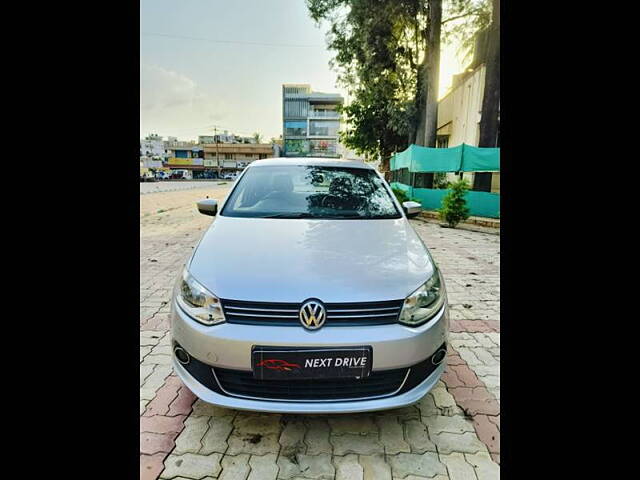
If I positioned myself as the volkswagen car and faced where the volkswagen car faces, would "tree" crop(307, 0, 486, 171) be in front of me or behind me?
behind

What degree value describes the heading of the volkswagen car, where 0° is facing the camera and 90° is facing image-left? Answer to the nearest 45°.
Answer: approximately 0°

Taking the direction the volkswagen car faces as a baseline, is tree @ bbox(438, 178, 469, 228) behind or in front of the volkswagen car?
behind

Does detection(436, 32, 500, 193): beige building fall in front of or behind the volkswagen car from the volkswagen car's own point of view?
behind
